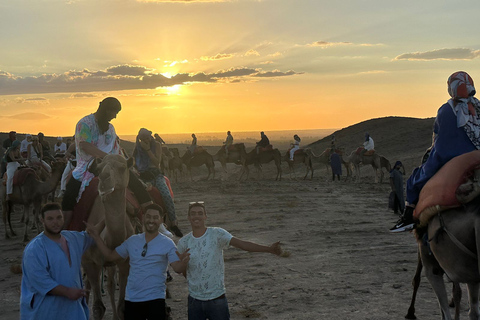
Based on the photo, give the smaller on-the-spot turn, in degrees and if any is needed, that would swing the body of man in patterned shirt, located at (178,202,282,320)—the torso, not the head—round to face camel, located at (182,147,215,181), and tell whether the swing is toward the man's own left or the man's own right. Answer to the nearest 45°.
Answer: approximately 180°

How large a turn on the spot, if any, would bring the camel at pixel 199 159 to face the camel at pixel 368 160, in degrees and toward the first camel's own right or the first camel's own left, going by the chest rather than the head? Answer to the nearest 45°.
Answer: approximately 135° to the first camel's own left

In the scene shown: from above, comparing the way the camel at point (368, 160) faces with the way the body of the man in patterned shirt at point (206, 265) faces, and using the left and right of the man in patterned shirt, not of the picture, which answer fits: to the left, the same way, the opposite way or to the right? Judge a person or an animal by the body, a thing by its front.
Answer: to the right

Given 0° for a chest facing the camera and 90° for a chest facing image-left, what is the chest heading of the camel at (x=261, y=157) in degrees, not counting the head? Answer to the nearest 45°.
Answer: approximately 90°

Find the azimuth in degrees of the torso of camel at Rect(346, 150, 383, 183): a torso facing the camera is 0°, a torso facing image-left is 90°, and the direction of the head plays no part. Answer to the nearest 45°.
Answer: approximately 90°

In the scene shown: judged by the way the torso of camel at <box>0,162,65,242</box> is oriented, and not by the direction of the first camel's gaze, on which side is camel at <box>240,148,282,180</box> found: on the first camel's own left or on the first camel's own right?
on the first camel's own left

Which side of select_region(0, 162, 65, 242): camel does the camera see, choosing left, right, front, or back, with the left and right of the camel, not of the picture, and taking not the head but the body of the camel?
right

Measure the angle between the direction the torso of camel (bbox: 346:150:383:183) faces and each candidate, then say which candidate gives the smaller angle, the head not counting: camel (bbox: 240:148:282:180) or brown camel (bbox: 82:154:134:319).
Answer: the camel

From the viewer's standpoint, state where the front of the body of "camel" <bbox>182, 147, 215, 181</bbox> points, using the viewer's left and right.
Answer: facing to the left of the viewer

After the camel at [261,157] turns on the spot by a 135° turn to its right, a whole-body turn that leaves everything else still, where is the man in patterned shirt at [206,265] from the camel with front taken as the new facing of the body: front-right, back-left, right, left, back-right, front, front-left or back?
back-right
